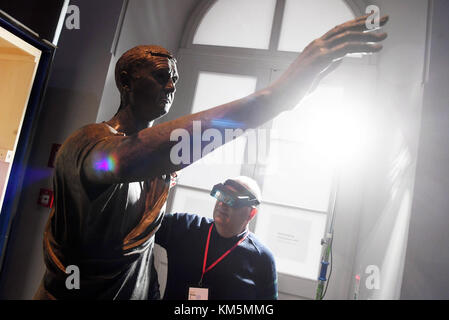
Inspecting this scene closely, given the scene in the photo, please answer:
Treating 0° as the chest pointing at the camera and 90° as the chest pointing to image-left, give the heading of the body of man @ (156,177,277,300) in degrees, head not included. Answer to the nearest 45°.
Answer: approximately 45°

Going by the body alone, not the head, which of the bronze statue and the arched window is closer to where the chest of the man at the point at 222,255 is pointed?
the bronze statue

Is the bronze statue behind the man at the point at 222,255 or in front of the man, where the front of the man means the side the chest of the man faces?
in front
